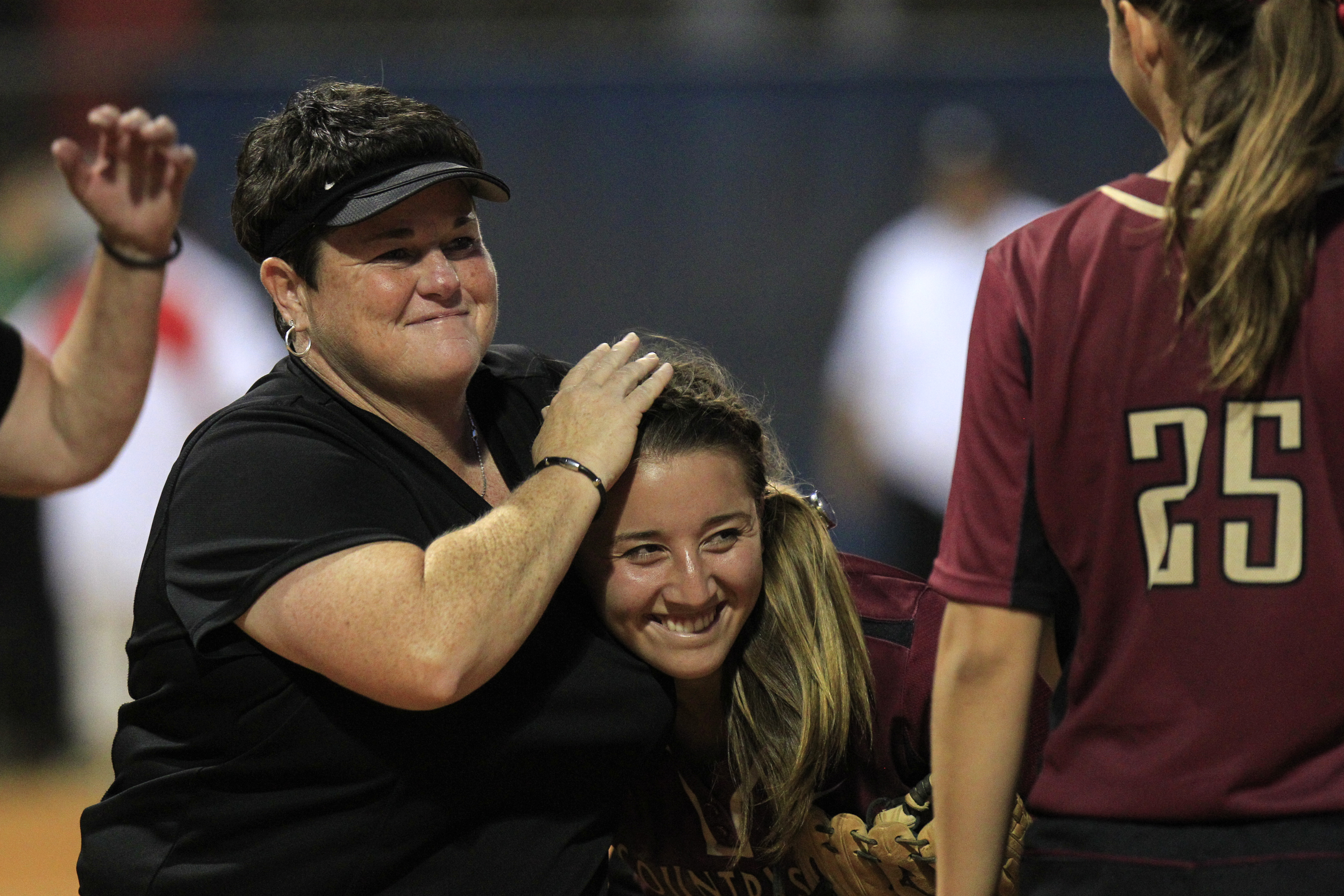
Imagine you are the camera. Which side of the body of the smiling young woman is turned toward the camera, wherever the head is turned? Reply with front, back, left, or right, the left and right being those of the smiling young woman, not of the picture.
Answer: front

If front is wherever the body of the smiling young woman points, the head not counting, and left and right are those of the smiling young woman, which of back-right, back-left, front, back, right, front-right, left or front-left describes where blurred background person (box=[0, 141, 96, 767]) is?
back-right

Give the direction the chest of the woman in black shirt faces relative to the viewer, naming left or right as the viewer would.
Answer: facing the viewer and to the right of the viewer

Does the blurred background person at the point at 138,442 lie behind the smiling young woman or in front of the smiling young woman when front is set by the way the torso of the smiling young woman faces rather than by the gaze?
behind
